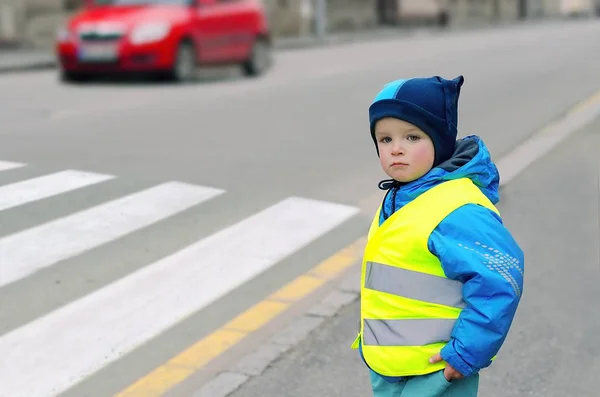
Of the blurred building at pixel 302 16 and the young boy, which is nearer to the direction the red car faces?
the young boy

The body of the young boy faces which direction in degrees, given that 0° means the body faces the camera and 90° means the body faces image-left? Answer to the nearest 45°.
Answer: approximately 45°

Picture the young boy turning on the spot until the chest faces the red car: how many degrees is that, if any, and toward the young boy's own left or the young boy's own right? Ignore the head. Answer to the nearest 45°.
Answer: approximately 135° to the young boy's own right

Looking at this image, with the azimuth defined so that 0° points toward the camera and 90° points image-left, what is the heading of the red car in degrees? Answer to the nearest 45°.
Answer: approximately 45°
